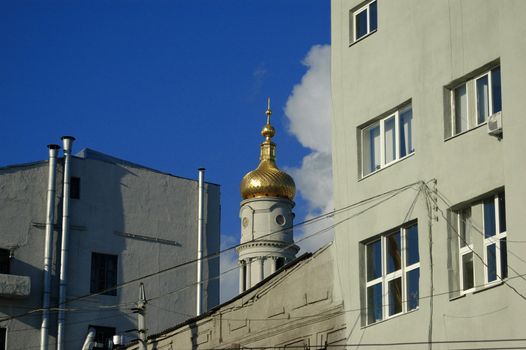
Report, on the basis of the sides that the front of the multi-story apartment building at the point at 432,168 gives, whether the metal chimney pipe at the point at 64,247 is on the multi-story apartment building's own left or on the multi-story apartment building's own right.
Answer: on the multi-story apartment building's own right

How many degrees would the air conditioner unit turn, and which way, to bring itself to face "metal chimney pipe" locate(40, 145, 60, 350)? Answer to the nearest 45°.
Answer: approximately 90° to its right

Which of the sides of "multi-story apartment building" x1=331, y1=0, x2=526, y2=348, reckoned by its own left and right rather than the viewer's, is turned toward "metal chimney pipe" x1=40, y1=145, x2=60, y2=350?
right

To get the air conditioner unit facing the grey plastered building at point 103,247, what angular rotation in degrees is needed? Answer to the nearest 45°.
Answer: approximately 90° to its right

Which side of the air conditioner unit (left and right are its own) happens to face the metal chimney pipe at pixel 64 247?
right

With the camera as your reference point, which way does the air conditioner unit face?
facing the viewer and to the left of the viewer
